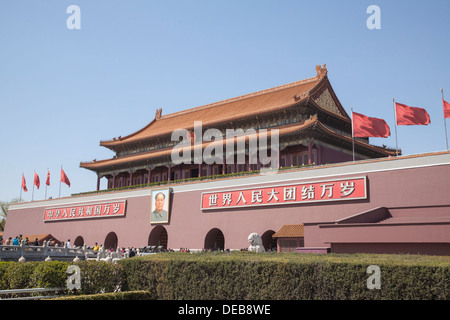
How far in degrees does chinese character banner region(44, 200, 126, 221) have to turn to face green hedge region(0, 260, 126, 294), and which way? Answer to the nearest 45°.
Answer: approximately 45° to its left

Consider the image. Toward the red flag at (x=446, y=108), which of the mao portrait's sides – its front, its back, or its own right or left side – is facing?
left

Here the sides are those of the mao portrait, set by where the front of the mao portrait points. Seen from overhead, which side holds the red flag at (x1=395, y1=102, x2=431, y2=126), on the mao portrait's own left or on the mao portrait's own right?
on the mao portrait's own left

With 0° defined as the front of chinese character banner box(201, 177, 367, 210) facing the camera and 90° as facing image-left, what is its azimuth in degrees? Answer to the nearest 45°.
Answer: approximately 45°

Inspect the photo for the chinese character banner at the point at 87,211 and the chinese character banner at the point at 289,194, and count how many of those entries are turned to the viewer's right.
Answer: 0

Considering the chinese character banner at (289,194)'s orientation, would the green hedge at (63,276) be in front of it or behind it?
in front

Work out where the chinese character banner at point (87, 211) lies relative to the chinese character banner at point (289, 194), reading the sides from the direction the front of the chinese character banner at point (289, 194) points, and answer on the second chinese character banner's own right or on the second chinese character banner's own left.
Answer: on the second chinese character banner's own right

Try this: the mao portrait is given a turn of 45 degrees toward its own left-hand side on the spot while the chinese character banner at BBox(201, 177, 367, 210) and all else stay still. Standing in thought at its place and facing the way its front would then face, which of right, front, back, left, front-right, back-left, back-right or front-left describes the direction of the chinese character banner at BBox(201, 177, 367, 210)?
front-left

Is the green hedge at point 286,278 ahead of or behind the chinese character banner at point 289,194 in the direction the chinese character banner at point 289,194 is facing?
ahead

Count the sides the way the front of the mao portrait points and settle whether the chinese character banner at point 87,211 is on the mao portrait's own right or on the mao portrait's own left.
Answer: on the mao portrait's own right

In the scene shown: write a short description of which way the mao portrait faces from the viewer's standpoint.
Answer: facing the viewer and to the left of the viewer

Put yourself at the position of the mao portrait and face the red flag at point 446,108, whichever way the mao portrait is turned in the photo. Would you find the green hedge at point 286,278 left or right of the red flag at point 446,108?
right

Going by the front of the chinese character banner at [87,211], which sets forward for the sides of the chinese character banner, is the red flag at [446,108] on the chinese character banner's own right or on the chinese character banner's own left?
on the chinese character banner's own left

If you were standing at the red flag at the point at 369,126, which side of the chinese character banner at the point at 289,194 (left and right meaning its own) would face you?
left

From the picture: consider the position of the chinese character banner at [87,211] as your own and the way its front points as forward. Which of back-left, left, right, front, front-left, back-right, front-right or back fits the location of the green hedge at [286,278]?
front-left

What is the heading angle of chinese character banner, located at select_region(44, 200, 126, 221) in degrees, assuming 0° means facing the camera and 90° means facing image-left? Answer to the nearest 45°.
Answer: approximately 45°
